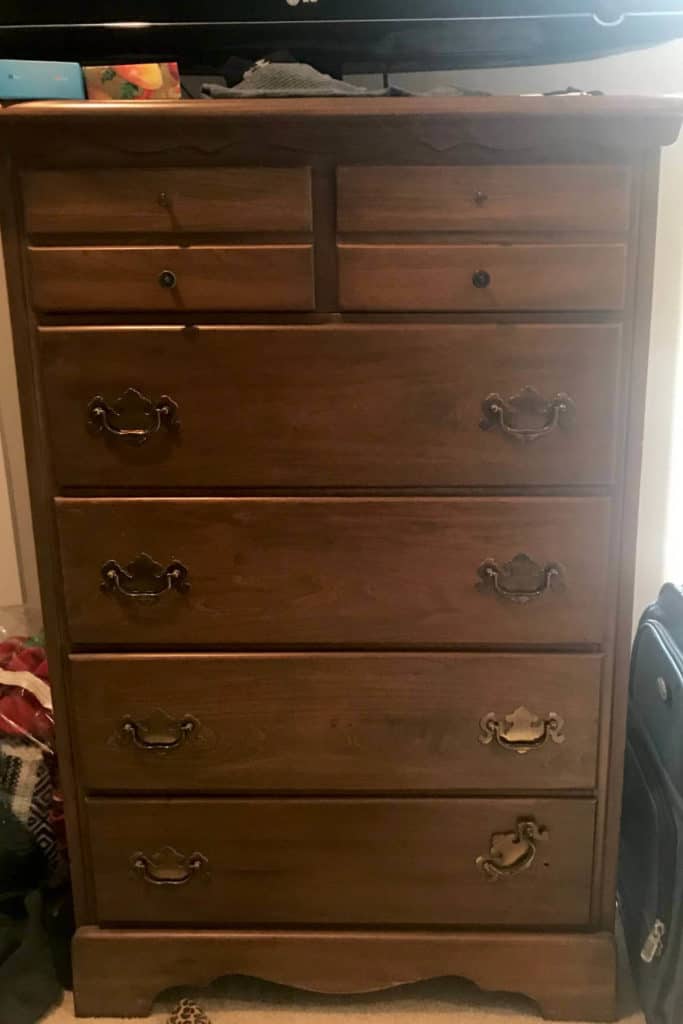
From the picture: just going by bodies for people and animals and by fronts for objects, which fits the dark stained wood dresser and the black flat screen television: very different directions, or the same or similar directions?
same or similar directions

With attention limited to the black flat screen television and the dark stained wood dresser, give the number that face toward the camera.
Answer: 2

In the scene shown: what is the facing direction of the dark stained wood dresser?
toward the camera

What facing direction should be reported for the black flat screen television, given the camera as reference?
facing the viewer
